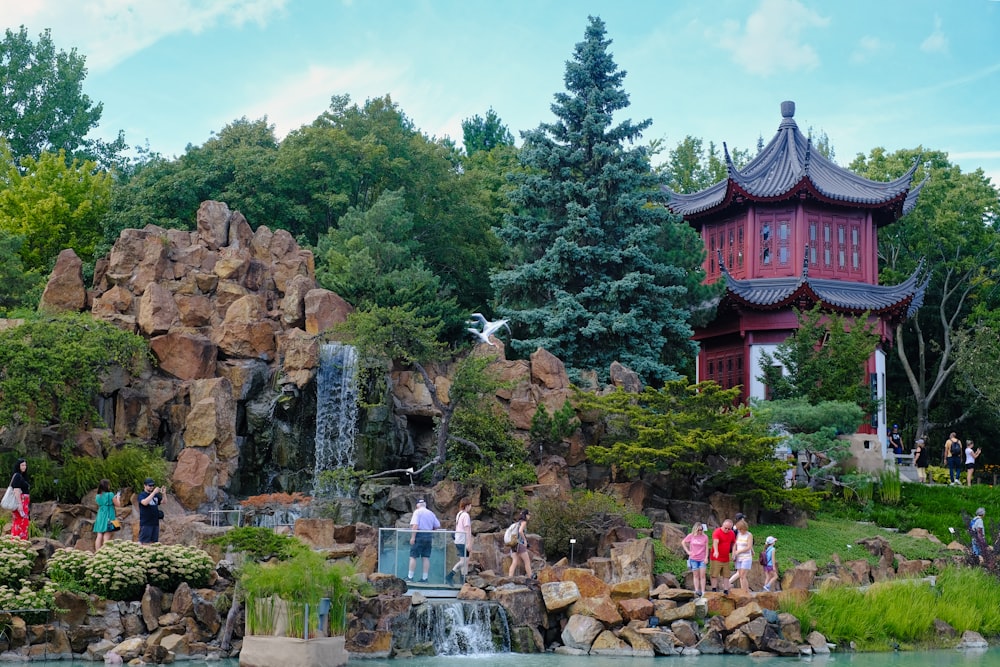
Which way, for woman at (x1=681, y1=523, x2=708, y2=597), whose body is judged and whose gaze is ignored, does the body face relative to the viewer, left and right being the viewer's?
facing the viewer

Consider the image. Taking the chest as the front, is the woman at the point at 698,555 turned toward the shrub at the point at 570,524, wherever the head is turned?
no

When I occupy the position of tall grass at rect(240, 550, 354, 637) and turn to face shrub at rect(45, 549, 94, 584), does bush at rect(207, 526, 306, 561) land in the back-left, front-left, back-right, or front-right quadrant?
front-right

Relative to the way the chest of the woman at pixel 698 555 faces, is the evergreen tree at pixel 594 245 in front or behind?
behind

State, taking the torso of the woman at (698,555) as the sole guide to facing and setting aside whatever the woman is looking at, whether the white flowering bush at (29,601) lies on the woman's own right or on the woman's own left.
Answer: on the woman's own right

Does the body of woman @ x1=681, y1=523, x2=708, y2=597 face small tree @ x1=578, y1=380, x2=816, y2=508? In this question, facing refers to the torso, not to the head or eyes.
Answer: no

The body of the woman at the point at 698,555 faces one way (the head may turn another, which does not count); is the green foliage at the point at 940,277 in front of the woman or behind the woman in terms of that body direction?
behind

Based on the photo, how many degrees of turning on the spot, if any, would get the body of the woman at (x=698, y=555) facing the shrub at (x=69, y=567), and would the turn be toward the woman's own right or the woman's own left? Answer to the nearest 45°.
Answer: approximately 45° to the woman's own right

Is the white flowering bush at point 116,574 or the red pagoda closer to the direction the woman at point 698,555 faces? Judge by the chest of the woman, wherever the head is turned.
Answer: the white flowering bush

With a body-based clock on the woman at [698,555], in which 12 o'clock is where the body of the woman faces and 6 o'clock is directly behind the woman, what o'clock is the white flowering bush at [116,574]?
The white flowering bush is roughly at 2 o'clock from the woman.

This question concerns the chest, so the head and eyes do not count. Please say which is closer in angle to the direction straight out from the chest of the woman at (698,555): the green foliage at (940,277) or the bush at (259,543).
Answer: the bush

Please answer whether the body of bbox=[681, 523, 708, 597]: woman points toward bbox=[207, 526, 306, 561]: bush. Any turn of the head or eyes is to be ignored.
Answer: no

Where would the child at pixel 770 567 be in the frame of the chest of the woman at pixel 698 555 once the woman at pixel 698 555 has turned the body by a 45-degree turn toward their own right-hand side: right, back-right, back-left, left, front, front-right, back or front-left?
back

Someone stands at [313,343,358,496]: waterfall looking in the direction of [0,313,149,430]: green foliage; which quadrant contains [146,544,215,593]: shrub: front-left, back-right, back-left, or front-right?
front-left

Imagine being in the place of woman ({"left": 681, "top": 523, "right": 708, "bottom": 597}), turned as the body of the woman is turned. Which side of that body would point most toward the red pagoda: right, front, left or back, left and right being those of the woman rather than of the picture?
back

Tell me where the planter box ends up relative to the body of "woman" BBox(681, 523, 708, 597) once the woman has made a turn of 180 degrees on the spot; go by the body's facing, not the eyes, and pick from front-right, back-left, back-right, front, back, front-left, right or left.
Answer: back-left

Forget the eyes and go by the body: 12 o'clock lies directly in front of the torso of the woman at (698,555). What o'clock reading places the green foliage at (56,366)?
The green foliage is roughly at 3 o'clock from the woman.
